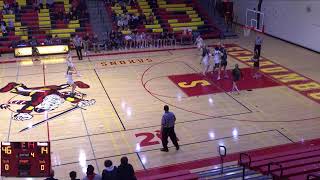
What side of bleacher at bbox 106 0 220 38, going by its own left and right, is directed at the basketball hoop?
left

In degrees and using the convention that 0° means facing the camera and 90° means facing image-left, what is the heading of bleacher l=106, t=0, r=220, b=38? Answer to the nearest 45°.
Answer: approximately 0°

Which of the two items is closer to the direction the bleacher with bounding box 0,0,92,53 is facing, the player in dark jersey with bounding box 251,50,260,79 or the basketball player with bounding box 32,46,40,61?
the basketball player

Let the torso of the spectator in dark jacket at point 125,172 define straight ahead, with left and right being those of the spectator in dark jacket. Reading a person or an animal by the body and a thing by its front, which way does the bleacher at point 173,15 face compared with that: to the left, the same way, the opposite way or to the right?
the opposite way

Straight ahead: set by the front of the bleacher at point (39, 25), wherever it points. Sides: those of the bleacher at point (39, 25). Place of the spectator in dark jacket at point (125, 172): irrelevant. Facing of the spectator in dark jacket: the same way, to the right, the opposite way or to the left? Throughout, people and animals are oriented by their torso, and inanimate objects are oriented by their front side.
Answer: the opposite way

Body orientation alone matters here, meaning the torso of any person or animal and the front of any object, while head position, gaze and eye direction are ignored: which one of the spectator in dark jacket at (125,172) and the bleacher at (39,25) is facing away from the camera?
the spectator in dark jacket

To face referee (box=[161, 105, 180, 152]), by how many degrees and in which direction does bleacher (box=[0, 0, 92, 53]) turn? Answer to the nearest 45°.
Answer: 0° — it already faces them

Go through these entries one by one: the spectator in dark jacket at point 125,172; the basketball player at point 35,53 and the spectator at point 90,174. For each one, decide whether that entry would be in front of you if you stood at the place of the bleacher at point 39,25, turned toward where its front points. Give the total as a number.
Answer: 3

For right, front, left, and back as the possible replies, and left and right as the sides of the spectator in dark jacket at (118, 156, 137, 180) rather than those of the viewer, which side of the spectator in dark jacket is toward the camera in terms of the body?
back
